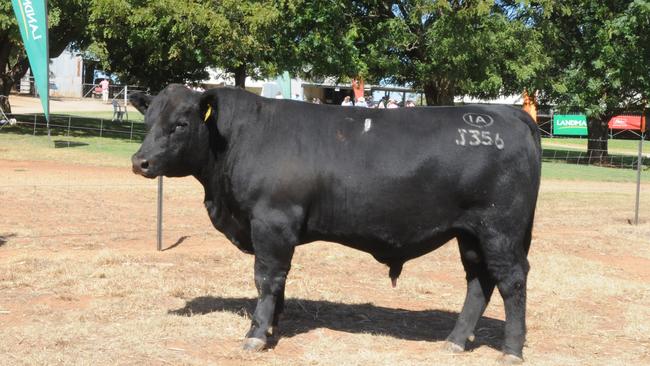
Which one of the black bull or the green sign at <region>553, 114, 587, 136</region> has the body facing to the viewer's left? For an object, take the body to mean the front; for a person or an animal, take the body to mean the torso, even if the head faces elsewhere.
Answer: the black bull

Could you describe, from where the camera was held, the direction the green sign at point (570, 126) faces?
facing the viewer

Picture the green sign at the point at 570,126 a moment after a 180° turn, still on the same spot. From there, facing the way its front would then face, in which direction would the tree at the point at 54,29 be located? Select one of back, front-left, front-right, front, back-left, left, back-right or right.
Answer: back-left

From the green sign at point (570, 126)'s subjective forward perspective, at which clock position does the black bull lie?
The black bull is roughly at 12 o'clock from the green sign.

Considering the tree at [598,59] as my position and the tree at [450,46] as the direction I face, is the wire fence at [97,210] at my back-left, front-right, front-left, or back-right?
front-left

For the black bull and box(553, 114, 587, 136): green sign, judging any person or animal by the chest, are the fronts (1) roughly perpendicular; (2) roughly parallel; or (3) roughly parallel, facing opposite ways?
roughly perpendicular

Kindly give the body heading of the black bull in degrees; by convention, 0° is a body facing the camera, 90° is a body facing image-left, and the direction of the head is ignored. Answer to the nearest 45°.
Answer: approximately 90°

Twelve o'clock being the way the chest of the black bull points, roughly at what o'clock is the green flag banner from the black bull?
The green flag banner is roughly at 2 o'clock from the black bull.

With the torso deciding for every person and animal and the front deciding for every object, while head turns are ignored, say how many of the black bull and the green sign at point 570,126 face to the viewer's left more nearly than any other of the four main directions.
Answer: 1

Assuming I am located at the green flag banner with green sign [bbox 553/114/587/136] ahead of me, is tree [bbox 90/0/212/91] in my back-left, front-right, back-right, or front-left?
front-left

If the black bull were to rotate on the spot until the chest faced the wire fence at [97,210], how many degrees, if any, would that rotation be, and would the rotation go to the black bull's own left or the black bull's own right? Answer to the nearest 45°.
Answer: approximately 45° to the black bull's own right
